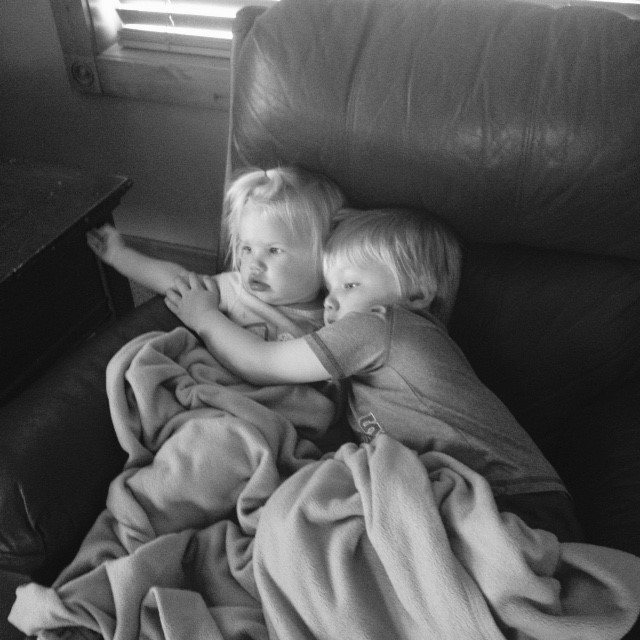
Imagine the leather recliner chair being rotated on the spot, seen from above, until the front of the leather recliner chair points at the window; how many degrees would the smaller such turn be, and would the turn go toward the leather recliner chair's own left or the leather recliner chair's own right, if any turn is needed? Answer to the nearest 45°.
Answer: approximately 90° to the leather recliner chair's own right

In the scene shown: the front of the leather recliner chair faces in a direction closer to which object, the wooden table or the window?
the wooden table

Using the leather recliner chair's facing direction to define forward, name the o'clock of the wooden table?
The wooden table is roughly at 2 o'clock from the leather recliner chair.

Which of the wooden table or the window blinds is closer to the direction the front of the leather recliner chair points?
the wooden table

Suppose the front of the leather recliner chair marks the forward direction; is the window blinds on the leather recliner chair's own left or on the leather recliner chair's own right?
on the leather recliner chair's own right

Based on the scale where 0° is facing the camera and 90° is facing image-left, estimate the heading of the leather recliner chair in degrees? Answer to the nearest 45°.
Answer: approximately 45°
